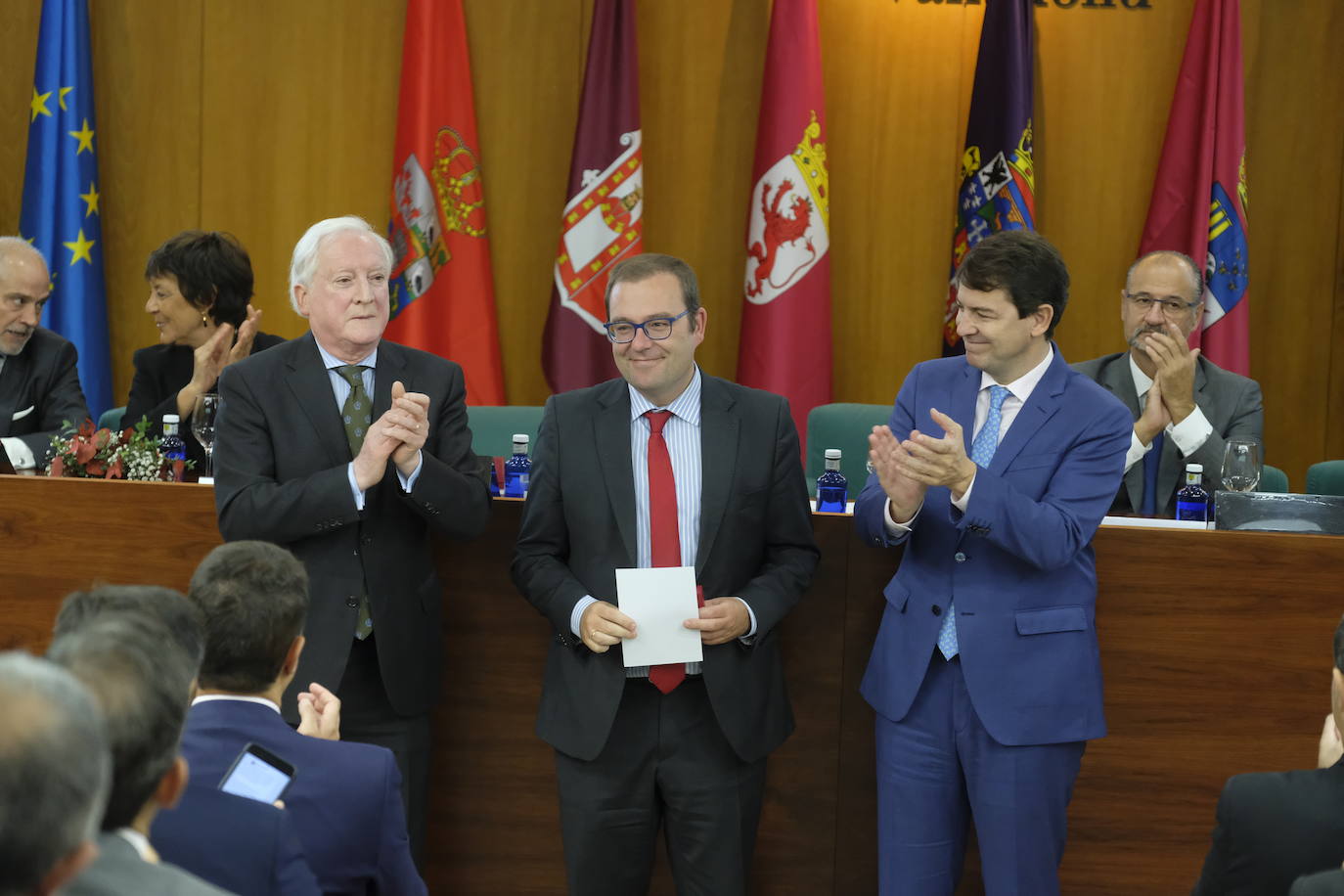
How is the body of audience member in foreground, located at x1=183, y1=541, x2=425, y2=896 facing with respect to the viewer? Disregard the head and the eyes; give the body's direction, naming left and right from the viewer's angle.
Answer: facing away from the viewer and to the right of the viewer

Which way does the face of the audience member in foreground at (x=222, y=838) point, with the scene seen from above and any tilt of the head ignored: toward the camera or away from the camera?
away from the camera

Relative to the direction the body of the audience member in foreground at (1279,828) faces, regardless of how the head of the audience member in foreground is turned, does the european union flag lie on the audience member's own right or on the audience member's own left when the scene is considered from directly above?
on the audience member's own left

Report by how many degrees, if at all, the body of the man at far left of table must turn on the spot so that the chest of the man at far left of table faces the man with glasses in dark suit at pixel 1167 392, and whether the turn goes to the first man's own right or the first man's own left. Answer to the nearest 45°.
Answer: approximately 45° to the first man's own left

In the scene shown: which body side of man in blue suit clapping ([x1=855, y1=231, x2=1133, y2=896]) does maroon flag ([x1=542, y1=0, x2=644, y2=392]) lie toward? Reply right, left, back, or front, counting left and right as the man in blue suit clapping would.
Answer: right

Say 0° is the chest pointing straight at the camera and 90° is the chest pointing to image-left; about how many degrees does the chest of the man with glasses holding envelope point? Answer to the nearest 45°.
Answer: approximately 0°

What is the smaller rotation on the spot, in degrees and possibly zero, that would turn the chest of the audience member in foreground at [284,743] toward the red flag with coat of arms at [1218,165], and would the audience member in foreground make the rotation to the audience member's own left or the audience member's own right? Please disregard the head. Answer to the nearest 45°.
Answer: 0° — they already face it

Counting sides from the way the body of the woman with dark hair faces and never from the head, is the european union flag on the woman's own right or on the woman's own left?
on the woman's own right

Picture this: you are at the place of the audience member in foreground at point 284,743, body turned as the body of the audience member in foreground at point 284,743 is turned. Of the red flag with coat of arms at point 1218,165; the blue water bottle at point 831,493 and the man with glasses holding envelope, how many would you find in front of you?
3

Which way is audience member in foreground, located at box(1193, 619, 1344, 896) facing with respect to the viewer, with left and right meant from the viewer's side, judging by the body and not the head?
facing away from the viewer

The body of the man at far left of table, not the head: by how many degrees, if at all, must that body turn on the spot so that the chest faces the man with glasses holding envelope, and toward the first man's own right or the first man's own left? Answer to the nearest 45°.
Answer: approximately 45° to the first man's own left
